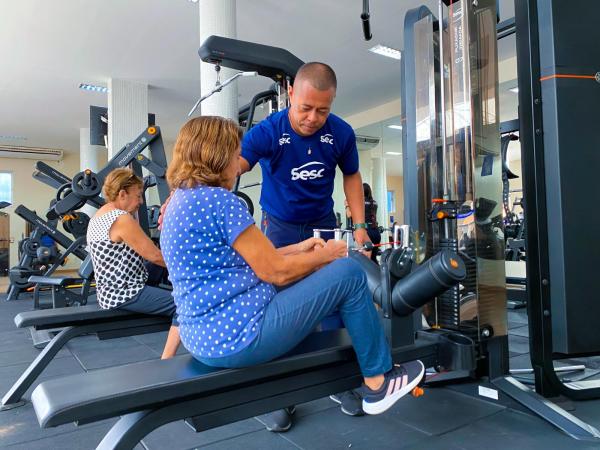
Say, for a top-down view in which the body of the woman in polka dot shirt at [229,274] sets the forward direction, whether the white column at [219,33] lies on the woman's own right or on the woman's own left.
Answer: on the woman's own left

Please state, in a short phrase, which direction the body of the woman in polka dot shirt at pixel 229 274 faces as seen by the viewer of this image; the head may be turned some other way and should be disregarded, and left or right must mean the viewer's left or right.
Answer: facing away from the viewer and to the right of the viewer

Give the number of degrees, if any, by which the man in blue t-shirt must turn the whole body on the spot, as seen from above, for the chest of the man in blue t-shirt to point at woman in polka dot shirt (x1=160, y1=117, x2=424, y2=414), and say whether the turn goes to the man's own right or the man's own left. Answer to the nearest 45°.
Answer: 0° — they already face them

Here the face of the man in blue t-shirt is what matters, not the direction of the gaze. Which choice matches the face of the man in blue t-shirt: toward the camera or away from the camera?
toward the camera

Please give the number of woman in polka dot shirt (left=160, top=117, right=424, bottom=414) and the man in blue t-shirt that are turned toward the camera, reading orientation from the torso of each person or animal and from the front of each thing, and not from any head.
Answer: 1

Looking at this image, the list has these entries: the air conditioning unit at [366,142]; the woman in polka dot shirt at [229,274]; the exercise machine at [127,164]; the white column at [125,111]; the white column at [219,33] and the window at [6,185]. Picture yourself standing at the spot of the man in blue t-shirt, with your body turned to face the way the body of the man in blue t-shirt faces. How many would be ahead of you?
1

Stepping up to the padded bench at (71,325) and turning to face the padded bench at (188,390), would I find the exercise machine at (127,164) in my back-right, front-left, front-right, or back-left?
back-left

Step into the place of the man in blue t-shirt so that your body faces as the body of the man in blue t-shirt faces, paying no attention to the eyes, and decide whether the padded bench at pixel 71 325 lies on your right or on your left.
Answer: on your right

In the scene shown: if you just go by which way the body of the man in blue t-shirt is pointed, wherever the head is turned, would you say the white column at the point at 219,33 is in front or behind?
behind

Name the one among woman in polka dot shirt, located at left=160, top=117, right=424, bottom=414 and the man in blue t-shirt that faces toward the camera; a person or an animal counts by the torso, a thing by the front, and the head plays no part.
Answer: the man in blue t-shirt

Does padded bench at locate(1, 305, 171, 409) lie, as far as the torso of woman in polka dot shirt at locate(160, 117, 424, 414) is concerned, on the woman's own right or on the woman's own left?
on the woman's own left

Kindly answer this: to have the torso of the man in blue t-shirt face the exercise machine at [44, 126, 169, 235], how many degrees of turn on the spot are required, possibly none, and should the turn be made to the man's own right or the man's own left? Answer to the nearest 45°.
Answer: approximately 135° to the man's own right

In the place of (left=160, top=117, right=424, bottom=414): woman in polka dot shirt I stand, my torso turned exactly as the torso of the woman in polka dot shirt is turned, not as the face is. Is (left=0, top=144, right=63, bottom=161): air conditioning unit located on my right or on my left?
on my left

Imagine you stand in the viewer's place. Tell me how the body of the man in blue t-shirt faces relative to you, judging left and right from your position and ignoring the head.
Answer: facing the viewer

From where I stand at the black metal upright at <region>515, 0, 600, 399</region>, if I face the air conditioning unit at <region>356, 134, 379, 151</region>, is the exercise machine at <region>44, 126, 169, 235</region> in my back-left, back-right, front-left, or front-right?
front-left

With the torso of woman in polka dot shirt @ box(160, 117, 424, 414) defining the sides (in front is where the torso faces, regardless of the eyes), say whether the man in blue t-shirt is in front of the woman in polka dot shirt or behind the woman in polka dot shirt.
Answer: in front

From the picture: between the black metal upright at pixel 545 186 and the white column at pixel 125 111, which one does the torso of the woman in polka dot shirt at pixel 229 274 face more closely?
the black metal upright
